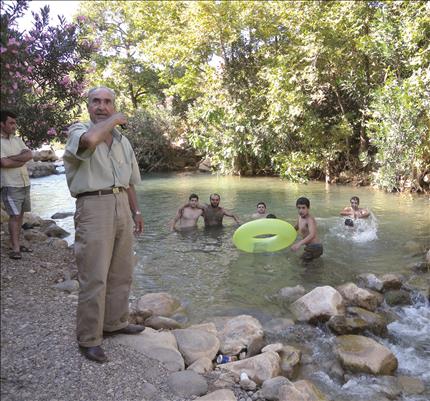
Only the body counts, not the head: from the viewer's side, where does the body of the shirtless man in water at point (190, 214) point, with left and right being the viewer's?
facing the viewer

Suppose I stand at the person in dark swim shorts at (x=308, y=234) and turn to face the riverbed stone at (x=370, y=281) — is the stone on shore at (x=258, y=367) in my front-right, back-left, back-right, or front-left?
front-right

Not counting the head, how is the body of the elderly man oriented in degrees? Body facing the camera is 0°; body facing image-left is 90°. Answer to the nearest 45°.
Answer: approximately 315°

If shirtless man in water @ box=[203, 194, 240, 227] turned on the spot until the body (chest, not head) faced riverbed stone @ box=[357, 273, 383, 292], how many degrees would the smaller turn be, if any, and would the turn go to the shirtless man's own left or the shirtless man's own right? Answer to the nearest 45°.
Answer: approximately 45° to the shirtless man's own left

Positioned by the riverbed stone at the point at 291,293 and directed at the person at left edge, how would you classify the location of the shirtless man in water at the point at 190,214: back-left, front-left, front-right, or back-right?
front-right

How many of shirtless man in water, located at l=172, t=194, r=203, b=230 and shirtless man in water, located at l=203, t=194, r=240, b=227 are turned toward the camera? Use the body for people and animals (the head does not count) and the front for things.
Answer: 2

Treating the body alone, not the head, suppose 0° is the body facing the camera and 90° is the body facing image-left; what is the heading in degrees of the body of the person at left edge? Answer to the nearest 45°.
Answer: approximately 315°

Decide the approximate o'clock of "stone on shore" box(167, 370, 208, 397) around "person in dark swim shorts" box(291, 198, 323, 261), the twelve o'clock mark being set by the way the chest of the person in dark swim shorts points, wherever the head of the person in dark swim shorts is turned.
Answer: The stone on shore is roughly at 11 o'clock from the person in dark swim shorts.

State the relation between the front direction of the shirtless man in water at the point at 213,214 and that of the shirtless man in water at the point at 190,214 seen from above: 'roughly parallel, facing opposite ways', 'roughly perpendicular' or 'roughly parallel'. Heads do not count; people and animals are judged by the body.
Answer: roughly parallel

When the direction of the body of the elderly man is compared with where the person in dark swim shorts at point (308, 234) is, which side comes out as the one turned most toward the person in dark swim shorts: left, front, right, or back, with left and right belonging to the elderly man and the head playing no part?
left

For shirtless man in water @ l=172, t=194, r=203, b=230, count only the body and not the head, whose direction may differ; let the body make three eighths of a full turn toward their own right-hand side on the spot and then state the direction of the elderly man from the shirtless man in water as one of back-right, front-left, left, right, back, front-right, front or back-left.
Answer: back-left

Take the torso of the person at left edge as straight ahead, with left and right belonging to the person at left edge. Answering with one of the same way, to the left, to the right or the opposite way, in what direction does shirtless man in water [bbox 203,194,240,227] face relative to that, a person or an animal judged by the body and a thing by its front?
to the right

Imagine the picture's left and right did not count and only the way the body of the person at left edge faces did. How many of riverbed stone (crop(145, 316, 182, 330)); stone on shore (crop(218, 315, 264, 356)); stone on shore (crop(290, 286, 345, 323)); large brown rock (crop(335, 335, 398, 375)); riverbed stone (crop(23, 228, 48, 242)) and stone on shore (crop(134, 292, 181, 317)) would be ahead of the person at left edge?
5

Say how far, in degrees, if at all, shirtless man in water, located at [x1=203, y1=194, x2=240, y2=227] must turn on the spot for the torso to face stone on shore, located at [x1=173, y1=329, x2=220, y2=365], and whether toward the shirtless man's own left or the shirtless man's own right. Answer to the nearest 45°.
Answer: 0° — they already face it
